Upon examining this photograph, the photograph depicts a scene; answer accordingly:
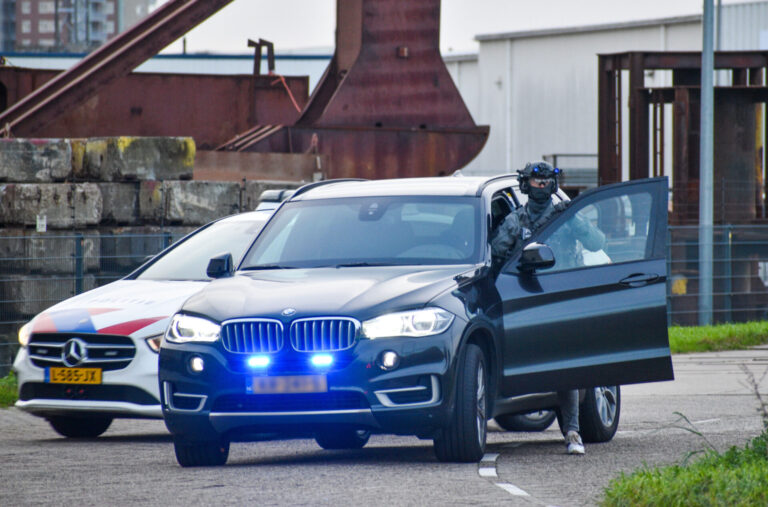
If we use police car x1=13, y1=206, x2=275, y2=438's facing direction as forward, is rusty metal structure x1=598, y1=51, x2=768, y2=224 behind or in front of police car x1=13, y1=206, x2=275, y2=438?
behind

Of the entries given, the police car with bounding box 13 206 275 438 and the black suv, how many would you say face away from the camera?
0

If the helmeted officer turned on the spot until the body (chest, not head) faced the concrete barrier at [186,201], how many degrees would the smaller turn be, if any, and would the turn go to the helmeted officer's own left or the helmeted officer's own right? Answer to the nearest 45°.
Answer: approximately 135° to the helmeted officer's own right

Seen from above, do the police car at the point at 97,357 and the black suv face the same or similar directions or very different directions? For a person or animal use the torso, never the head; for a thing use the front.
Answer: same or similar directions

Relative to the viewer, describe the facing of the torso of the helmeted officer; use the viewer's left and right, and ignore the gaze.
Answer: facing the viewer

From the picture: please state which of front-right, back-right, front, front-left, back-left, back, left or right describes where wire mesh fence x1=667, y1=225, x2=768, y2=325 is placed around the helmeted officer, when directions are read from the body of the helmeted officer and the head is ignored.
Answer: back

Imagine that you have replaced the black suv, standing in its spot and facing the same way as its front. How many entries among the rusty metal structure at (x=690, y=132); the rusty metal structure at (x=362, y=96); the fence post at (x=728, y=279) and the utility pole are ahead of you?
0

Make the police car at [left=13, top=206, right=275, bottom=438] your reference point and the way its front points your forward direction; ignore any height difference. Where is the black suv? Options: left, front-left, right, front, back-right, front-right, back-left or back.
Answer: left

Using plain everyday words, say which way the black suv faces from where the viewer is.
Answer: facing the viewer and to the left of the viewer

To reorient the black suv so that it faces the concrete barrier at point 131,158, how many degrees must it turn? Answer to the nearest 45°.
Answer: approximately 135° to its right

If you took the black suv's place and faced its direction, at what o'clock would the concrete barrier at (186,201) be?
The concrete barrier is roughly at 4 o'clock from the black suv.

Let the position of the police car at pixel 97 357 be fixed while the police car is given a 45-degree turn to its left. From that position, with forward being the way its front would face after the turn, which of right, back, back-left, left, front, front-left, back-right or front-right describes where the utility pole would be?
back-left

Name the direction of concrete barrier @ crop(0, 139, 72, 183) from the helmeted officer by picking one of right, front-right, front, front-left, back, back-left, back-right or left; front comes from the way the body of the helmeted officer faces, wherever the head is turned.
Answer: back-right

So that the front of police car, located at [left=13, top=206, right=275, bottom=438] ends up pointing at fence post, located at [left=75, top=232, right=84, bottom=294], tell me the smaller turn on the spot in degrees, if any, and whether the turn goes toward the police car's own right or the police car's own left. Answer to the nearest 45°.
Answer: approximately 135° to the police car's own right

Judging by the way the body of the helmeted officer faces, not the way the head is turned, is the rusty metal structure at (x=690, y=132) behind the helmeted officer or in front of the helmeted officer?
behind

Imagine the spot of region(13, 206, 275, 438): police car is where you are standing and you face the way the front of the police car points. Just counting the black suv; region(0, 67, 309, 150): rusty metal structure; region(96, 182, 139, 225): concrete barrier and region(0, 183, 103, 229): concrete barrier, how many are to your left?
1
